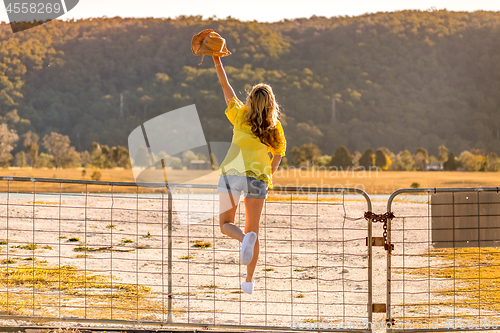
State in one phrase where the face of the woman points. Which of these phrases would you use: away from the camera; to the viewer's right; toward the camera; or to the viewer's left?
away from the camera

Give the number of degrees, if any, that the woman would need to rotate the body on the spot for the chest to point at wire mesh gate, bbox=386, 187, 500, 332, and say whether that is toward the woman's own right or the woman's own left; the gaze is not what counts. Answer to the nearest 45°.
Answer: approximately 45° to the woman's own right

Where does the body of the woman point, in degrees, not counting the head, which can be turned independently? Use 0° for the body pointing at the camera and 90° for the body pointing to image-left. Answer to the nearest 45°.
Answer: approximately 180°
